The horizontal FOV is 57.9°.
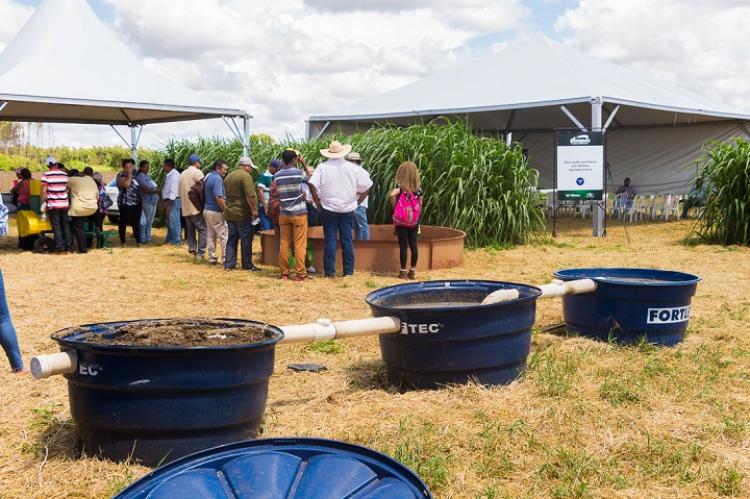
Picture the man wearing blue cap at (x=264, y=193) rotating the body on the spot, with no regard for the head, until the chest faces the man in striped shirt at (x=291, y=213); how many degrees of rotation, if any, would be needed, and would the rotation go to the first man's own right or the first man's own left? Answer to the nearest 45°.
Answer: approximately 45° to the first man's own right

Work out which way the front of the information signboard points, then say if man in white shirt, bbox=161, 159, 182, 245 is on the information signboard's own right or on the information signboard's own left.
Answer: on the information signboard's own right

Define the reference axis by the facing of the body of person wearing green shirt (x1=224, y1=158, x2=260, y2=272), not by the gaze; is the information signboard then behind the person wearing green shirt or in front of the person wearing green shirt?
in front

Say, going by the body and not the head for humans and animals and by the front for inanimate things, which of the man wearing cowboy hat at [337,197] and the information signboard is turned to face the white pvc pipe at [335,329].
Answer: the information signboard

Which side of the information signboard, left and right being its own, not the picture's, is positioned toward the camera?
front

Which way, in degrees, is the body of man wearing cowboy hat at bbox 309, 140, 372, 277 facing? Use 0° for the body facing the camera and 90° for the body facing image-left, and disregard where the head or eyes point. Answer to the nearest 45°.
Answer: approximately 180°

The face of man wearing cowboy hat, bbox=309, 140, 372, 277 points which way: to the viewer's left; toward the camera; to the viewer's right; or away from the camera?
away from the camera

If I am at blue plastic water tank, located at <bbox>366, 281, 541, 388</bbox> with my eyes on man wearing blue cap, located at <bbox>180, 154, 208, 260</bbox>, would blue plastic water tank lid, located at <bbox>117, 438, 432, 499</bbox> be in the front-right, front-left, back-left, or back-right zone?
back-left

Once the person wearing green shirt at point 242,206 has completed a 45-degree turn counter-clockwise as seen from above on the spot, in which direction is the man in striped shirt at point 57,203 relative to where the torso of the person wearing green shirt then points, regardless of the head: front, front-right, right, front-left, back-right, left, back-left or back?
front-left

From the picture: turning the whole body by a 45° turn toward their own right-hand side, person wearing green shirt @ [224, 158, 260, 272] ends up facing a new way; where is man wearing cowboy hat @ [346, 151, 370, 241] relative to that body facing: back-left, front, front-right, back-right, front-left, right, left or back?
front

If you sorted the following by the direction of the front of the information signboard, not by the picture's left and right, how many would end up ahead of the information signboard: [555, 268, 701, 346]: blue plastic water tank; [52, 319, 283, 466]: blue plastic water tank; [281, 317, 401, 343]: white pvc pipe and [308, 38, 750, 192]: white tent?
3

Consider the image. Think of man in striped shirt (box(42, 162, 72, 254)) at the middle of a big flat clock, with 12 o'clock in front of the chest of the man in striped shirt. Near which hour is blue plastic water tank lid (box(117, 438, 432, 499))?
The blue plastic water tank lid is roughly at 6 o'clock from the man in striped shirt.

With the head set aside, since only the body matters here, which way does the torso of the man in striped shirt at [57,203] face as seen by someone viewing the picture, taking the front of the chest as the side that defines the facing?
away from the camera
